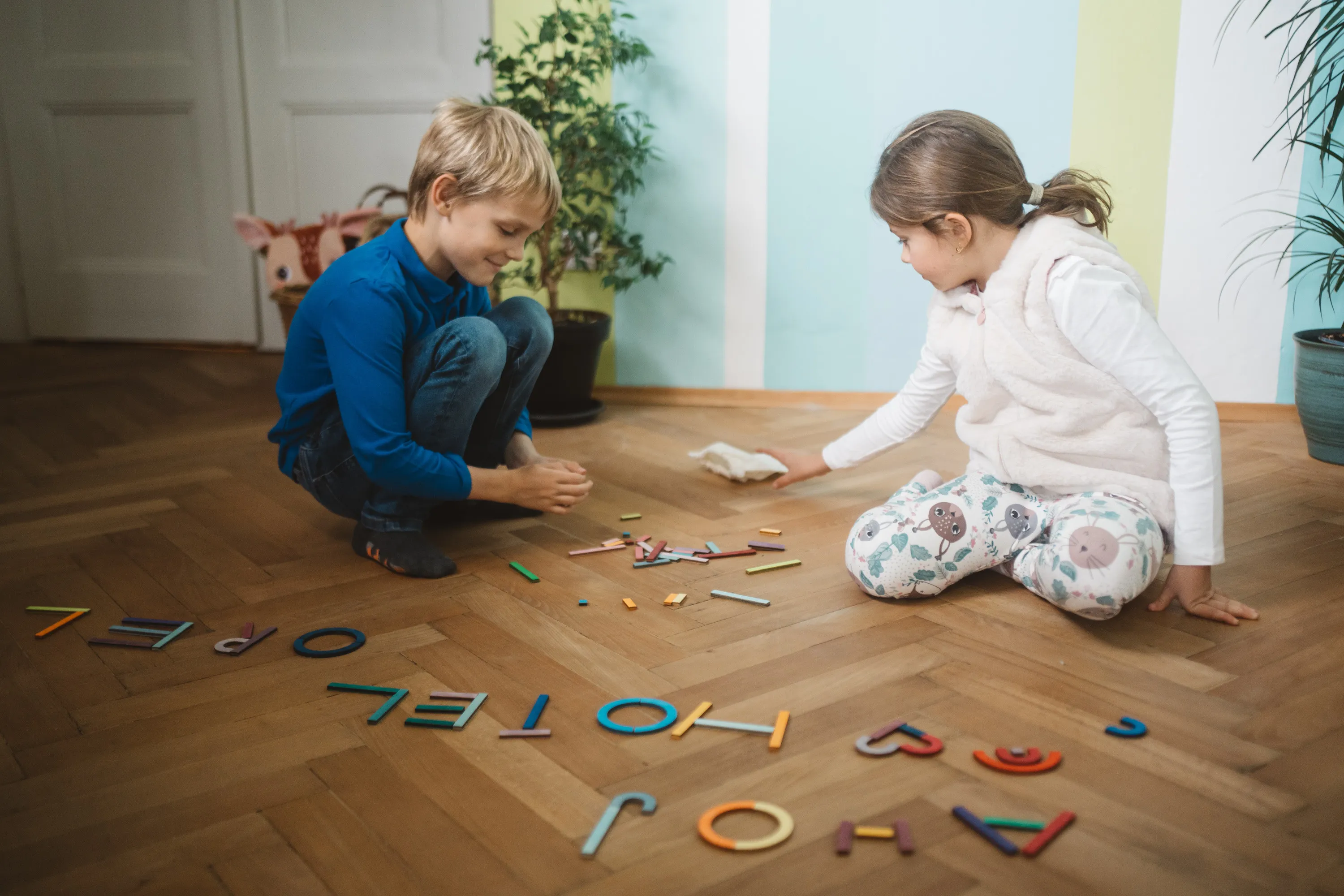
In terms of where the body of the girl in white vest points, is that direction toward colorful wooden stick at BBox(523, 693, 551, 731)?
yes

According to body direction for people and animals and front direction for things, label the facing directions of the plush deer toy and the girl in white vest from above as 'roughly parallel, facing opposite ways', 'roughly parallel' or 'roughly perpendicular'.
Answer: roughly perpendicular

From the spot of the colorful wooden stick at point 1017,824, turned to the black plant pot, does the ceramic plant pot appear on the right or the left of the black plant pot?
right

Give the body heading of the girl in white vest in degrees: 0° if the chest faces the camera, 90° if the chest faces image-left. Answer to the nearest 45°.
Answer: approximately 45°

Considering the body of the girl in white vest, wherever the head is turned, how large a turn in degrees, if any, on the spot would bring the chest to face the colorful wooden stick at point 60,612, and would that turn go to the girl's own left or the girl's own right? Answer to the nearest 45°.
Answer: approximately 45° to the girl's own right

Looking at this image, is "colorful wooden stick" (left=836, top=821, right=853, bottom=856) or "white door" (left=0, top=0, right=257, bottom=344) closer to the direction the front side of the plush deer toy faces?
the colorful wooden stick

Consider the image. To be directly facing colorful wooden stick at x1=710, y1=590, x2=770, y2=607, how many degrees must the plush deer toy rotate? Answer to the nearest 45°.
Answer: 0° — it already faces it

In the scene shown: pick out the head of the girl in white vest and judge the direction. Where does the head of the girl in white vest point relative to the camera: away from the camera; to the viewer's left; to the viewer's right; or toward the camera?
to the viewer's left

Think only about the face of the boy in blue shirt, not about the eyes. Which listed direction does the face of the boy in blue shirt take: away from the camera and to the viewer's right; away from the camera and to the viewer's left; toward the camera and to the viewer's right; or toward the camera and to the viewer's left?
toward the camera and to the viewer's right

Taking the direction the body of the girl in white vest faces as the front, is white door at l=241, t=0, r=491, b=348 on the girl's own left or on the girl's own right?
on the girl's own right

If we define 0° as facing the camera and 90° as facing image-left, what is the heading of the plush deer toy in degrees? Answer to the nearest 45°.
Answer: approximately 0°

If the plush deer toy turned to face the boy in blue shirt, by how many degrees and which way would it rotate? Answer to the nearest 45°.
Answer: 0° — it already faces them
